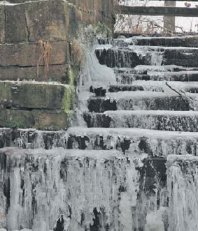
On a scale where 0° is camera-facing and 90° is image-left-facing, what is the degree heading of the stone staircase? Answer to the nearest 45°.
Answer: approximately 0°
